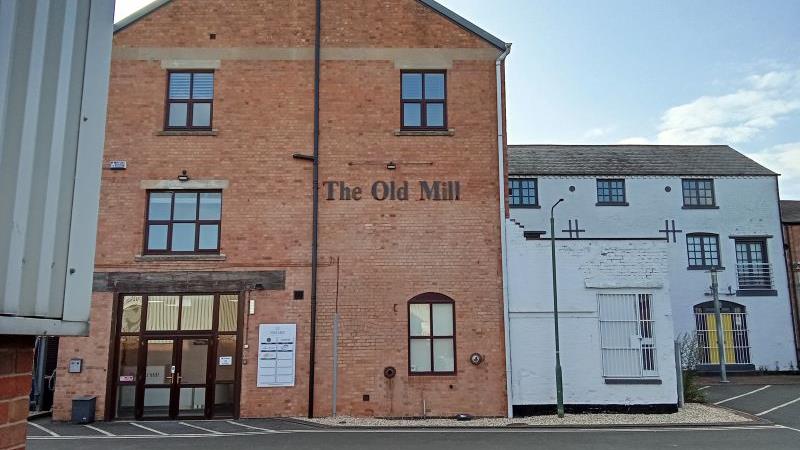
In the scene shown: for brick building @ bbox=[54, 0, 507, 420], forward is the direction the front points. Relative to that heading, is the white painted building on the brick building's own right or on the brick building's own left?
on the brick building's own left

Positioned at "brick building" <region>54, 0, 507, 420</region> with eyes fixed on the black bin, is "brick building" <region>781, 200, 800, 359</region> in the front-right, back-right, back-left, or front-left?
back-right

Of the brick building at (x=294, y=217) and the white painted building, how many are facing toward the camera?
2

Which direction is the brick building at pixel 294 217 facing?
toward the camera

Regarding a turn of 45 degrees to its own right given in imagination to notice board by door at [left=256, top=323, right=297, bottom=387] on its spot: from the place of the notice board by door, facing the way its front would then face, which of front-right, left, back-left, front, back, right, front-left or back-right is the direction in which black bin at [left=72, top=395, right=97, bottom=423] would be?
front-right

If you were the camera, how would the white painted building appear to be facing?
facing the viewer

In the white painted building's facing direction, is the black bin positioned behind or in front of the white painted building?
in front

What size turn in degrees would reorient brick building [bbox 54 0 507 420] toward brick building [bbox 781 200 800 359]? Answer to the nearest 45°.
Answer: approximately 90° to its left

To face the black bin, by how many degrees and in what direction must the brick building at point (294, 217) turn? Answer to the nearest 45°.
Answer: approximately 90° to its right

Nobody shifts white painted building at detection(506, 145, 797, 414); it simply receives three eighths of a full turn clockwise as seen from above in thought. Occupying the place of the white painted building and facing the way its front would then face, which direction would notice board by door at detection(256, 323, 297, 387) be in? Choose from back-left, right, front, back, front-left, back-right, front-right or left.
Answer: left

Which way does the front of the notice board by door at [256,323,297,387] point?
toward the camera
